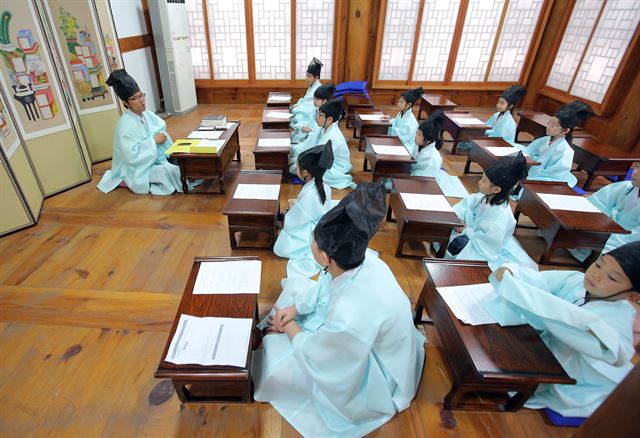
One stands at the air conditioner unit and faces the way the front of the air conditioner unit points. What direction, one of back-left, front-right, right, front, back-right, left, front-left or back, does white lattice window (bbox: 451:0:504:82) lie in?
front-left

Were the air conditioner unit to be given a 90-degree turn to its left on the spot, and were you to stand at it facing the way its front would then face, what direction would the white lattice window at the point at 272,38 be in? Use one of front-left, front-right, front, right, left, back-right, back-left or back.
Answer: front-right

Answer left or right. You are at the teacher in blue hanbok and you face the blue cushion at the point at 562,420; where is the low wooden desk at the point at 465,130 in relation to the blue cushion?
left

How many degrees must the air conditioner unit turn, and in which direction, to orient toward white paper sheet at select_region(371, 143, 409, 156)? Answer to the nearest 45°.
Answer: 0° — it already faces it

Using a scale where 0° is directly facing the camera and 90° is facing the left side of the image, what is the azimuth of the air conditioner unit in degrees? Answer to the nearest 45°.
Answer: approximately 315°

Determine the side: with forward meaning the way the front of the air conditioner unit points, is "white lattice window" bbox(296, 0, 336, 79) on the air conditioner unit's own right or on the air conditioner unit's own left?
on the air conditioner unit's own left

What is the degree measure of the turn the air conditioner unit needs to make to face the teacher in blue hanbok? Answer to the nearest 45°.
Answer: approximately 45° to its right
